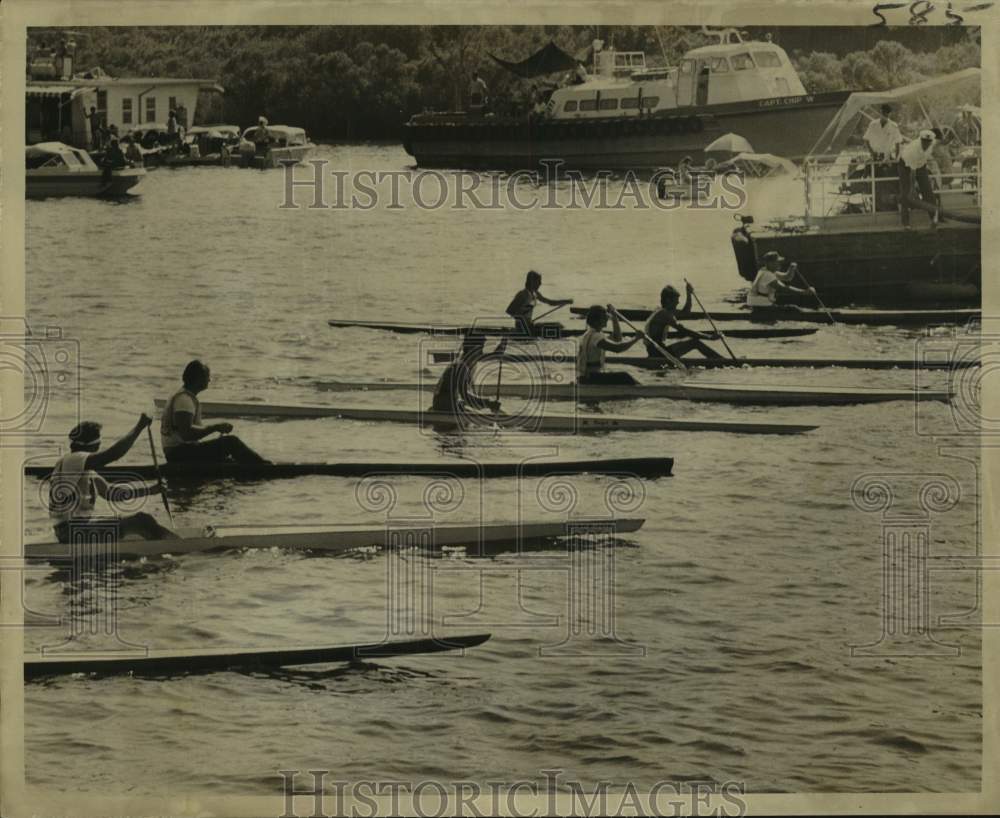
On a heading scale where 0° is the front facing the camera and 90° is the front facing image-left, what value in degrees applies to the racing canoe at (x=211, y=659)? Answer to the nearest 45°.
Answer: approximately 270°

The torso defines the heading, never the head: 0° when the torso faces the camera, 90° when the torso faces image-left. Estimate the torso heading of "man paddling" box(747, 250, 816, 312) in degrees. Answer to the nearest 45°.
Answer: approximately 270°

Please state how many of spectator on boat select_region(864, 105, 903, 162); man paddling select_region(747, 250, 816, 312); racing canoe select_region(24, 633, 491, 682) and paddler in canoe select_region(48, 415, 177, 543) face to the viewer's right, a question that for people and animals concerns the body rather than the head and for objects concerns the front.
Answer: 3

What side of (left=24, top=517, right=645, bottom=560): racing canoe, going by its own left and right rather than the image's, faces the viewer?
right

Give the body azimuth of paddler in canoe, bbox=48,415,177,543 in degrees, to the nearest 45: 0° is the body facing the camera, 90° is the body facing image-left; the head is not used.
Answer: approximately 270°

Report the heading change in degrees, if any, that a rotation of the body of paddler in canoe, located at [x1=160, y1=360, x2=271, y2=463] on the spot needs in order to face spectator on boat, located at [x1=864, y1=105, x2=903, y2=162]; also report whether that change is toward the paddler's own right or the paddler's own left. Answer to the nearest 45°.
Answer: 0° — they already face them

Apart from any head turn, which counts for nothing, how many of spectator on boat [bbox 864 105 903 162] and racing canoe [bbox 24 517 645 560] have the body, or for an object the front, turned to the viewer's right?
1

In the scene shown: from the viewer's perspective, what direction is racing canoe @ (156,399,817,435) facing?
to the viewer's right

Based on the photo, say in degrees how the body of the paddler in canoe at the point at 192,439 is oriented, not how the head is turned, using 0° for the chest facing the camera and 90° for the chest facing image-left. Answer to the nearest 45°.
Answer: approximately 270°
